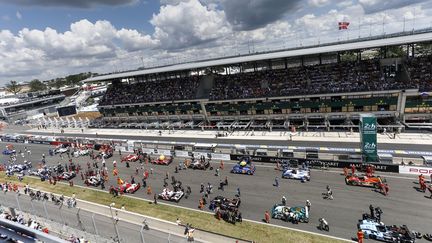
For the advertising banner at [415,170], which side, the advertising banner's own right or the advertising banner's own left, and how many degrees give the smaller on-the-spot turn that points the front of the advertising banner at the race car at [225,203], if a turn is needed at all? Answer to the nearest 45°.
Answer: approximately 45° to the advertising banner's own right

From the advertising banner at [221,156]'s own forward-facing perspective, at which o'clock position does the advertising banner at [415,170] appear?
the advertising banner at [415,170] is roughly at 10 o'clock from the advertising banner at [221,156].

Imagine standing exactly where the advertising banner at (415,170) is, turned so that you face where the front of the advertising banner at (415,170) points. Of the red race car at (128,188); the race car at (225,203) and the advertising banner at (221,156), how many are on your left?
0

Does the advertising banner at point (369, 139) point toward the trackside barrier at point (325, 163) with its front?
no

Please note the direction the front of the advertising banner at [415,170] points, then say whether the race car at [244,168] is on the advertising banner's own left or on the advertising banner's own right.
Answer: on the advertising banner's own right

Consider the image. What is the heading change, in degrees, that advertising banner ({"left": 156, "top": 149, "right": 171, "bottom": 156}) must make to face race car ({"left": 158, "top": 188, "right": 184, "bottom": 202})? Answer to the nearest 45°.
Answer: approximately 45° to its left

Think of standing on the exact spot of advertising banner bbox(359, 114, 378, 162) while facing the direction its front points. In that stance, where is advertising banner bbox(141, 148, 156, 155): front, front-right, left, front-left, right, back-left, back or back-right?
right

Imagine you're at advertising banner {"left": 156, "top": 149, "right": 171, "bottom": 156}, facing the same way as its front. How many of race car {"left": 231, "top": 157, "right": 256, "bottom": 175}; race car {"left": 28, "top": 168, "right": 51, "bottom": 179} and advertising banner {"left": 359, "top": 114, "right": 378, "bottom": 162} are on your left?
2

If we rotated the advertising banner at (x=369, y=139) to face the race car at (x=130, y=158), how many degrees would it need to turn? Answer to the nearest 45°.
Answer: approximately 90° to its right

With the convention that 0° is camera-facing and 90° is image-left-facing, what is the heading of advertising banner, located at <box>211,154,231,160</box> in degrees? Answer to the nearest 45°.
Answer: approximately 0°

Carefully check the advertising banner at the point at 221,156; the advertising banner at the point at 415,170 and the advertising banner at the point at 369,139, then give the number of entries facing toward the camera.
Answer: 3

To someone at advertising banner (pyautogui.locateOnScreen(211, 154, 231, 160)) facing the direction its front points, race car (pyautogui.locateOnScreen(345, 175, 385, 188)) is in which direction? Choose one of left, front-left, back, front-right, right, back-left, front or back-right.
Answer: front-left

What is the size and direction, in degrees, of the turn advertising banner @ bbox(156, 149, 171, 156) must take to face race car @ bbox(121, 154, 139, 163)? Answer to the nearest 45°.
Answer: approximately 45° to its right

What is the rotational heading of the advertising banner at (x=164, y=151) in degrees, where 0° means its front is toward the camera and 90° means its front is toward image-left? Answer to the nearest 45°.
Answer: approximately 45°

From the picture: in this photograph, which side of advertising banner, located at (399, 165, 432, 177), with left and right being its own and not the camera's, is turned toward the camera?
front

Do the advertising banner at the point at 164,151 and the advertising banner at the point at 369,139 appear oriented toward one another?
no

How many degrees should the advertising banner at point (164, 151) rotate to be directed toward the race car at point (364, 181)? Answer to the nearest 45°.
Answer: approximately 90° to its left

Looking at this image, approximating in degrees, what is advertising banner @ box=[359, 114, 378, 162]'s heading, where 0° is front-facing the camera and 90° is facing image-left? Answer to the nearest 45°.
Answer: approximately 0°

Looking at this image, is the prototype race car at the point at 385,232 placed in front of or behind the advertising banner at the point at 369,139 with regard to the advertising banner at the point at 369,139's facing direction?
in front

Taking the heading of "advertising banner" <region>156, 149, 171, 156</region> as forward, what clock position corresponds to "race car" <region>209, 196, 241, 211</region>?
The race car is roughly at 10 o'clock from the advertising banner.

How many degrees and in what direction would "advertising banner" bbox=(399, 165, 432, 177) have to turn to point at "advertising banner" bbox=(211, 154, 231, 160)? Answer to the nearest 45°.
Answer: approximately 90° to its right
